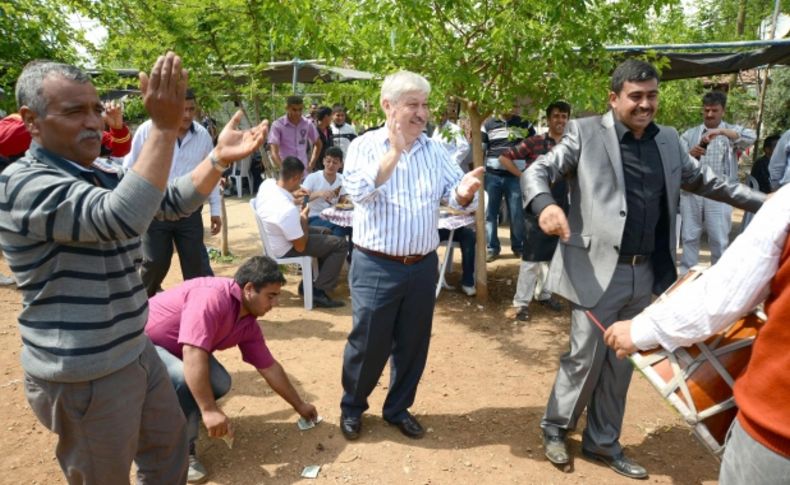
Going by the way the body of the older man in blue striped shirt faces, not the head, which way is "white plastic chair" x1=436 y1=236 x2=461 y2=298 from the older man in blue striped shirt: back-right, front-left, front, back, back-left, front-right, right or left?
back-left

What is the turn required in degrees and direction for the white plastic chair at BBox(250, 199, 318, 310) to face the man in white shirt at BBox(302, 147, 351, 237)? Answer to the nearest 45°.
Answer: approximately 90° to its left

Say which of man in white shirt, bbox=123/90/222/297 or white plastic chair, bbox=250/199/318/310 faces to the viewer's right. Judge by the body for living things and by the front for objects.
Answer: the white plastic chair

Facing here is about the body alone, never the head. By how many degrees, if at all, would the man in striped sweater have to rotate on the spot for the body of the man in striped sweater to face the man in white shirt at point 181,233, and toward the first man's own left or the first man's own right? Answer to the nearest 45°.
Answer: approximately 135° to the first man's own left

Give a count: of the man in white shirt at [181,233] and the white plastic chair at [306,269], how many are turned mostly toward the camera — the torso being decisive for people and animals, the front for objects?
1

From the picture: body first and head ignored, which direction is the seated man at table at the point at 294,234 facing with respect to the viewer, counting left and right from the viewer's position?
facing to the right of the viewer

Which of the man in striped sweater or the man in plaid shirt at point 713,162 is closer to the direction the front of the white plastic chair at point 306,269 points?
the man in plaid shirt

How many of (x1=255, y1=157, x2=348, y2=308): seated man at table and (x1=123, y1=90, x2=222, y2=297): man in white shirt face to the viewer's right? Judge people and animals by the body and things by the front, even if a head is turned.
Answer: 1

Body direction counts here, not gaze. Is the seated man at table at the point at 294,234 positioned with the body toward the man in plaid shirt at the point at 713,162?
yes

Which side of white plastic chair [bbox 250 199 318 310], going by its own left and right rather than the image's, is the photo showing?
right

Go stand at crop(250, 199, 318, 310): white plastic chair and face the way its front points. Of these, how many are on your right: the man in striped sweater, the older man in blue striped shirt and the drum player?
3

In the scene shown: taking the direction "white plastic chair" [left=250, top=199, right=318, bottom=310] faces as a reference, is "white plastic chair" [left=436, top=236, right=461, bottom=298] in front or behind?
in front

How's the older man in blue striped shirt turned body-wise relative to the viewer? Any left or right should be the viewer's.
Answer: facing the viewer and to the right of the viewer
